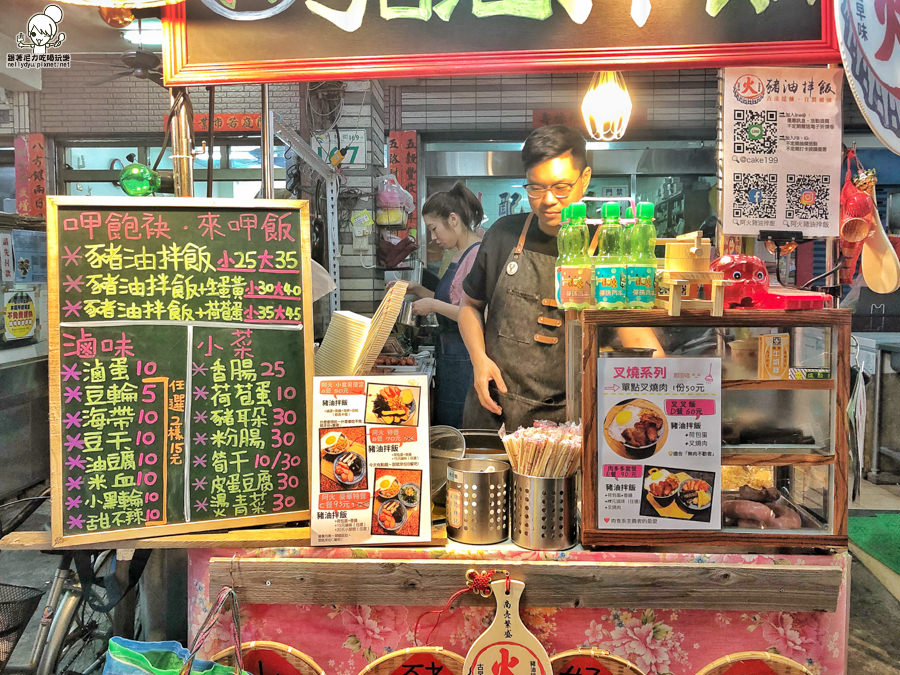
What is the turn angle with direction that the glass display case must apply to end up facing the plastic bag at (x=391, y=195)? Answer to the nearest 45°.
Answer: approximately 135° to its right

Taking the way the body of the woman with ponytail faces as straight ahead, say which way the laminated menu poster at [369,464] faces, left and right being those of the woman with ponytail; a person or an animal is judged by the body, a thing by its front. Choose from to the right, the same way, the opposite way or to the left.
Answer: to the left

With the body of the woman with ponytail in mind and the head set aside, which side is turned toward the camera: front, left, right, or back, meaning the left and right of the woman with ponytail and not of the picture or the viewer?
left

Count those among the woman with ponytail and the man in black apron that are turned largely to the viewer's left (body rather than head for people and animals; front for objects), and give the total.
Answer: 1

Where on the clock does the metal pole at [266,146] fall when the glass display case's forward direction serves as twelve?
The metal pole is roughly at 3 o'clock from the glass display case.

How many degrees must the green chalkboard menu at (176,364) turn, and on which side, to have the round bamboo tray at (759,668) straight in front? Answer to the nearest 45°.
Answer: approximately 45° to its left

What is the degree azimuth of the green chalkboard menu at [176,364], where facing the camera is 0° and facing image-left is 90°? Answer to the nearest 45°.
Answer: approximately 0°

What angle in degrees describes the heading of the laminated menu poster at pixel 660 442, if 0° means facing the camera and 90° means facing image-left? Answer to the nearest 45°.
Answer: approximately 0°

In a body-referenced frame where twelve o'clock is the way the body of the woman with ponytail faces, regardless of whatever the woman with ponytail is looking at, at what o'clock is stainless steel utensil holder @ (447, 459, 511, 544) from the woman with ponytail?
The stainless steel utensil holder is roughly at 9 o'clock from the woman with ponytail.

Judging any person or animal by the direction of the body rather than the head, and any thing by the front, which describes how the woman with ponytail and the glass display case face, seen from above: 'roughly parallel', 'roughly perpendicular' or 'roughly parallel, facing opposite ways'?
roughly perpendicular
